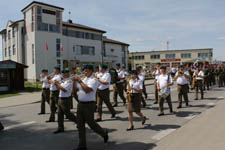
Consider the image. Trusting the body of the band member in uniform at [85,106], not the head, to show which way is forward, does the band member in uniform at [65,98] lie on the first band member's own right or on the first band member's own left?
on the first band member's own right

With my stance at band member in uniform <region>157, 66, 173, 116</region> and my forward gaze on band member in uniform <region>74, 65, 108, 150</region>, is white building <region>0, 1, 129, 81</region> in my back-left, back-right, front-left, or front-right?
back-right

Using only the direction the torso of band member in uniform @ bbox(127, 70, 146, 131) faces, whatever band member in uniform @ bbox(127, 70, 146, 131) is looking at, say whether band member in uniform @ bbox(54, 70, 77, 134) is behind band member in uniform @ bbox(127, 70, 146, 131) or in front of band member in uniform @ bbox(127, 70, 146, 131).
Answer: in front

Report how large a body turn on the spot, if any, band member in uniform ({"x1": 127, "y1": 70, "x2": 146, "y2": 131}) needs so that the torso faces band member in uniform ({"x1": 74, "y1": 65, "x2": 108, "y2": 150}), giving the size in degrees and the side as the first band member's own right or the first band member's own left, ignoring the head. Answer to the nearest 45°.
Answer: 0° — they already face them

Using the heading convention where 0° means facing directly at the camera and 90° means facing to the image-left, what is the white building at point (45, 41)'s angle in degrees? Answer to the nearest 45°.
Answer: approximately 315°

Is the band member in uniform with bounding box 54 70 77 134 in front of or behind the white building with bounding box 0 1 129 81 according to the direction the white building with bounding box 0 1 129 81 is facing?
in front

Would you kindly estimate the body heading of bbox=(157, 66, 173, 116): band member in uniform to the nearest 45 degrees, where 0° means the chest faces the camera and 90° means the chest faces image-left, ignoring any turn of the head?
approximately 45°
